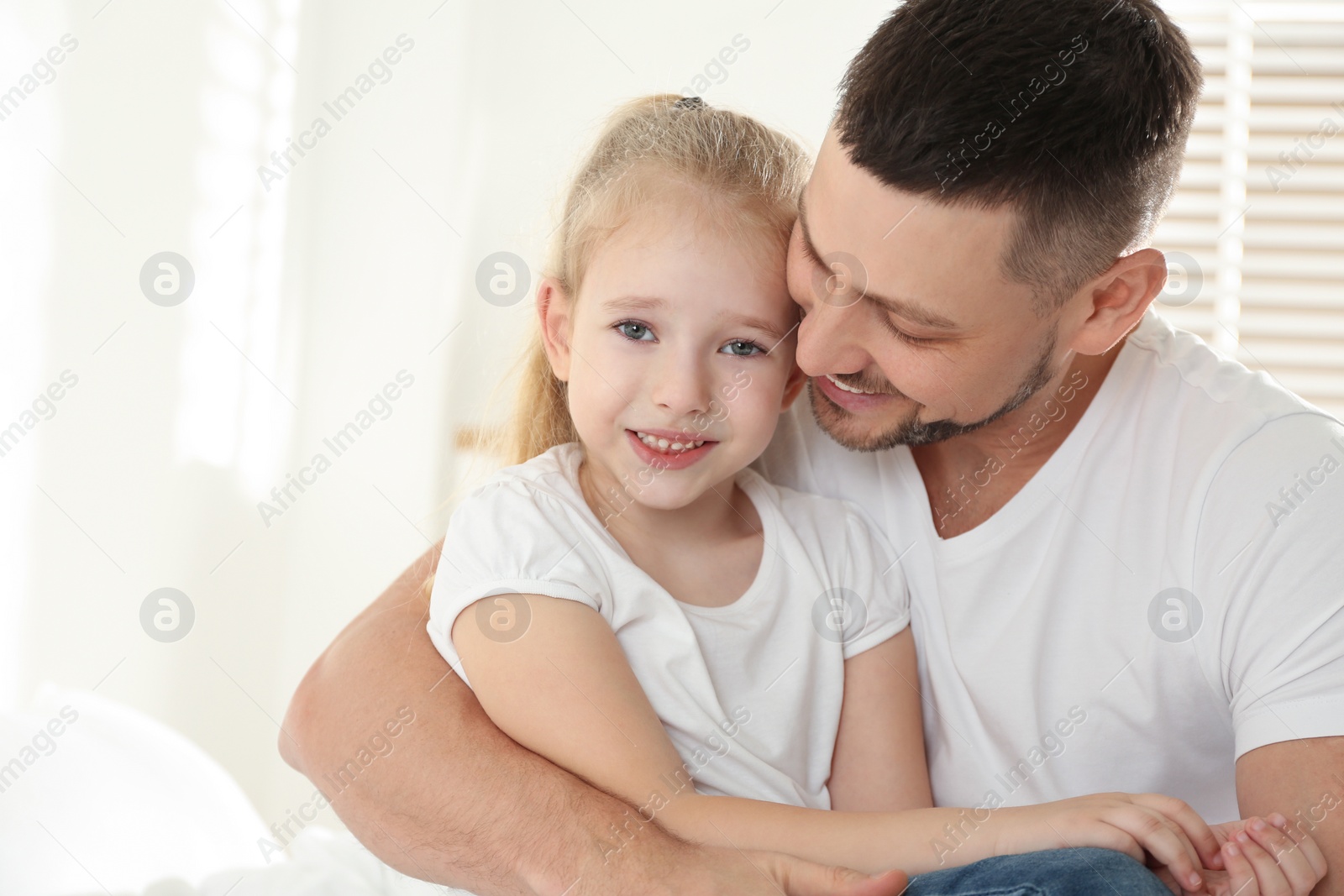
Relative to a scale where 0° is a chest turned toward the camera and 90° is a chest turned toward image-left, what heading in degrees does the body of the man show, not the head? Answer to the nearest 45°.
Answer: approximately 45°

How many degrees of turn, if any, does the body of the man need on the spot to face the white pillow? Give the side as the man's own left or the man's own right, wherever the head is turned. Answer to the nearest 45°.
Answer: approximately 45° to the man's own right

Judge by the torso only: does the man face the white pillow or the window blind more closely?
the white pillow

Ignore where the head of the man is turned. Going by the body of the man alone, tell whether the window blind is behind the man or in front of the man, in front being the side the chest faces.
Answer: behind
